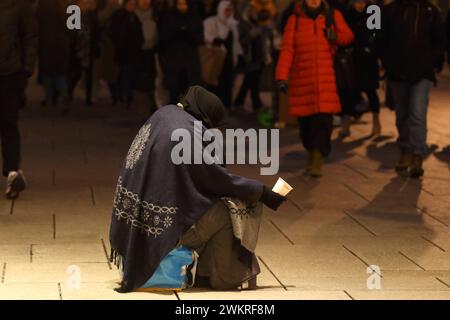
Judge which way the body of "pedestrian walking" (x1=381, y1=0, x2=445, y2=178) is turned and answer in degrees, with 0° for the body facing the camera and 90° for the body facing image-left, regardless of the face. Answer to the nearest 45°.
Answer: approximately 0°

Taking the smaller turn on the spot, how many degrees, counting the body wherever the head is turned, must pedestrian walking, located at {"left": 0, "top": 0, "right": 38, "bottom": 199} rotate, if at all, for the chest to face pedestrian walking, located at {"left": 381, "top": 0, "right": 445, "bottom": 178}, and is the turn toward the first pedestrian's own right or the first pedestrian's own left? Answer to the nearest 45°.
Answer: approximately 90° to the first pedestrian's own right

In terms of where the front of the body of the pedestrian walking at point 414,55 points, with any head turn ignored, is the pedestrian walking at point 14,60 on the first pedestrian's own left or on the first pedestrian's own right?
on the first pedestrian's own right

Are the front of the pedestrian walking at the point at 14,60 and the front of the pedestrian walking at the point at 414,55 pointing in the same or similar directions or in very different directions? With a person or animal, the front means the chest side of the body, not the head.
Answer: very different directions

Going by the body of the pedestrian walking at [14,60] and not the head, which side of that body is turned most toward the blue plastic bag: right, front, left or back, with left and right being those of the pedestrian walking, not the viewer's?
back

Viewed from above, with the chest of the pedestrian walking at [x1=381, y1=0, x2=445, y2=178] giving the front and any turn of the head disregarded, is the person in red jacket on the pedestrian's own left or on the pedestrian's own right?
on the pedestrian's own right

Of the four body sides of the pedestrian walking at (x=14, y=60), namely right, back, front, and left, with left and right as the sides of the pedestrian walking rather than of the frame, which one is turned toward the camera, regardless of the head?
back
